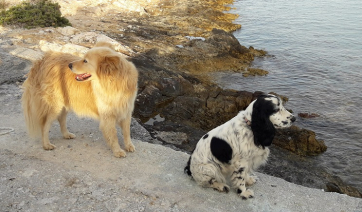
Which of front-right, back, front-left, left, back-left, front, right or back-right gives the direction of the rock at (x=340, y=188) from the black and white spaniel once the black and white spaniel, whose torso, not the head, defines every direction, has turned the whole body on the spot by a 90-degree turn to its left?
front-right

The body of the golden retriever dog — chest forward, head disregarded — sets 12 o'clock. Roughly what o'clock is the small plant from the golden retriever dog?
The small plant is roughly at 7 o'clock from the golden retriever dog.

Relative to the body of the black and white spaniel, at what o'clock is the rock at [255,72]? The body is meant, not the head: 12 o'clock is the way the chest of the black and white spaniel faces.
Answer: The rock is roughly at 9 o'clock from the black and white spaniel.

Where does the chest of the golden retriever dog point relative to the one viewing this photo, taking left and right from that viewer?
facing the viewer and to the right of the viewer

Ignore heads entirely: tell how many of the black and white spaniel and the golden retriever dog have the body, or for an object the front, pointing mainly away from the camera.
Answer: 0

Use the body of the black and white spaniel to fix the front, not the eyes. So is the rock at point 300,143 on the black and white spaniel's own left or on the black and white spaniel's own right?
on the black and white spaniel's own left

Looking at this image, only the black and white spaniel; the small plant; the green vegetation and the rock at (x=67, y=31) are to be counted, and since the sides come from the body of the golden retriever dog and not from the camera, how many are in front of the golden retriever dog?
1

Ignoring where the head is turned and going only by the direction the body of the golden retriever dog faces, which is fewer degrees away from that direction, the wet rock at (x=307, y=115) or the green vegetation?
the wet rock

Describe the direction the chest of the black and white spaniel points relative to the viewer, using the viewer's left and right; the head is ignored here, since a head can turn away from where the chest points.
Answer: facing to the right of the viewer

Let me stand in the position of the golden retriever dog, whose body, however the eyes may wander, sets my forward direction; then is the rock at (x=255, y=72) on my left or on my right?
on my left

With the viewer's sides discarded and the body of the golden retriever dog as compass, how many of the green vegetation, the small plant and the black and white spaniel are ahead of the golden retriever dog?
1

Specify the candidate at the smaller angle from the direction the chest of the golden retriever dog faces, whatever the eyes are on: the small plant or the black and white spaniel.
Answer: the black and white spaniel
